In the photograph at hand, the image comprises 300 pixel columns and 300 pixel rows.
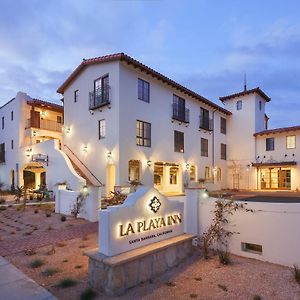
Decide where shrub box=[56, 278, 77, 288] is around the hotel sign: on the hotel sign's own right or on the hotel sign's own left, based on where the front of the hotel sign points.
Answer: on the hotel sign's own right

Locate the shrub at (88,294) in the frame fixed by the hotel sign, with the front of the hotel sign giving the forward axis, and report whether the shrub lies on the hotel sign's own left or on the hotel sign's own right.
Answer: on the hotel sign's own right

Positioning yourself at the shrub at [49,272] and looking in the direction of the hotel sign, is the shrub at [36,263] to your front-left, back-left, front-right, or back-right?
back-left

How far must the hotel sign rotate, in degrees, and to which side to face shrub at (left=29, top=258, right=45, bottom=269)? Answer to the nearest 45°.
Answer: approximately 135° to its right

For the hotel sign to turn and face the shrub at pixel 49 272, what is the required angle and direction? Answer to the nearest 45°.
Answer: approximately 135° to its right

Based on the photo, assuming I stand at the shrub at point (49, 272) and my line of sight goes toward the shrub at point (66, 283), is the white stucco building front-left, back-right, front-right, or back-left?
back-left

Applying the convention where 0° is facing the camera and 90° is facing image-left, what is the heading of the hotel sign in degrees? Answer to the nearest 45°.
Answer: approximately 315°

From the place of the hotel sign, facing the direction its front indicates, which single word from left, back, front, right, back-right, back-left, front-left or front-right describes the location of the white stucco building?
back-left
